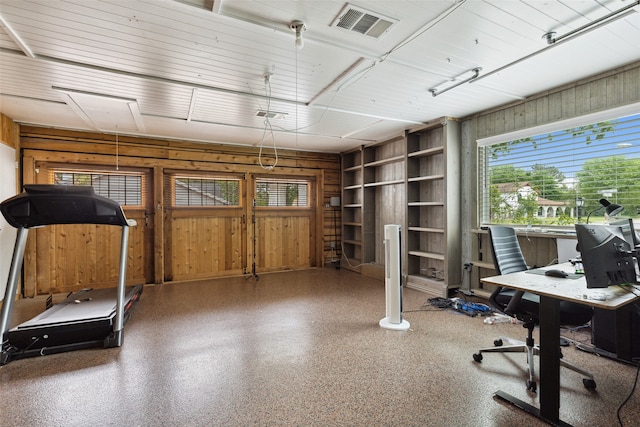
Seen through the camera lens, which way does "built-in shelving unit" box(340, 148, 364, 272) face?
facing the viewer and to the left of the viewer

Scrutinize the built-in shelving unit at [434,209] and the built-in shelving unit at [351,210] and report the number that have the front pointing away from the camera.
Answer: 0

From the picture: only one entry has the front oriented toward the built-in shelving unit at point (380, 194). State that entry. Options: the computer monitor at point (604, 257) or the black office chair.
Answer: the computer monitor

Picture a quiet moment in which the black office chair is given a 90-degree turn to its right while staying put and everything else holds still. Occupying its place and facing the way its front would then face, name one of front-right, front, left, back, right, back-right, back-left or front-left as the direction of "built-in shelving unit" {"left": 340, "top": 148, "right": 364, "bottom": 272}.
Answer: right

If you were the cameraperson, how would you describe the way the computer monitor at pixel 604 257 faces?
facing away from the viewer and to the left of the viewer

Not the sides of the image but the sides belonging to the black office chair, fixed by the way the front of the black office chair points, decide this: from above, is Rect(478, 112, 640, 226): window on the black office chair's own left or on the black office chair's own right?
on the black office chair's own left

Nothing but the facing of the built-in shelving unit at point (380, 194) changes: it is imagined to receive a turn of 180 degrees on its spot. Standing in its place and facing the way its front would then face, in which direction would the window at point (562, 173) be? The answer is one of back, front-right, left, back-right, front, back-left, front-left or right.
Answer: right

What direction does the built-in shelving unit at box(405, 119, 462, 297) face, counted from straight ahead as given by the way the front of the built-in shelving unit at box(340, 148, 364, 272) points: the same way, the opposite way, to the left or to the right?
the same way

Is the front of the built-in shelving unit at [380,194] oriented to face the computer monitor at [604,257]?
no

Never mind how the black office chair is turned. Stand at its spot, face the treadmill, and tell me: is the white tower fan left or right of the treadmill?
right

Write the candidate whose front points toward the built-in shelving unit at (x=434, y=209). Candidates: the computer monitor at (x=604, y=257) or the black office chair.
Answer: the computer monitor

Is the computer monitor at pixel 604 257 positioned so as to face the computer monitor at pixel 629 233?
no

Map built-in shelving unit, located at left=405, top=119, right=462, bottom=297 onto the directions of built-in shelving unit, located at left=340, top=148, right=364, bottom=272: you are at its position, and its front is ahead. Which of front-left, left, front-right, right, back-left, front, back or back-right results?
left

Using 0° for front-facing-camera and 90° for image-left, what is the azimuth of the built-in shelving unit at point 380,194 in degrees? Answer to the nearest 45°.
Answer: approximately 45°

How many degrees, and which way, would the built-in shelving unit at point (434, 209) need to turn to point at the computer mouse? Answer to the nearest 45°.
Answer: approximately 45° to its left

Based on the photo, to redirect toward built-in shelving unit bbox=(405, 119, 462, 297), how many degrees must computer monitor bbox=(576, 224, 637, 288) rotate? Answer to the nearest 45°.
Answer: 0° — it already faces it

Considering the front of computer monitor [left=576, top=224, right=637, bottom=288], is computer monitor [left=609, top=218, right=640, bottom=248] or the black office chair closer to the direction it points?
the black office chair

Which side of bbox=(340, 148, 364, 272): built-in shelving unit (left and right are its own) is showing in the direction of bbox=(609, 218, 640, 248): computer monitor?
left

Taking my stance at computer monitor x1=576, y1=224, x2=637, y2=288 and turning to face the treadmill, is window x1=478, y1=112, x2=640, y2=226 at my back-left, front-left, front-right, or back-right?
back-right

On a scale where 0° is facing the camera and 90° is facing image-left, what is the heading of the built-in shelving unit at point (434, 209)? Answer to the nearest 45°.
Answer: approximately 45°

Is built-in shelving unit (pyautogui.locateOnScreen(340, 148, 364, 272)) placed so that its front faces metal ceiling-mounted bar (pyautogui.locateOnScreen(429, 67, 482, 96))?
no
